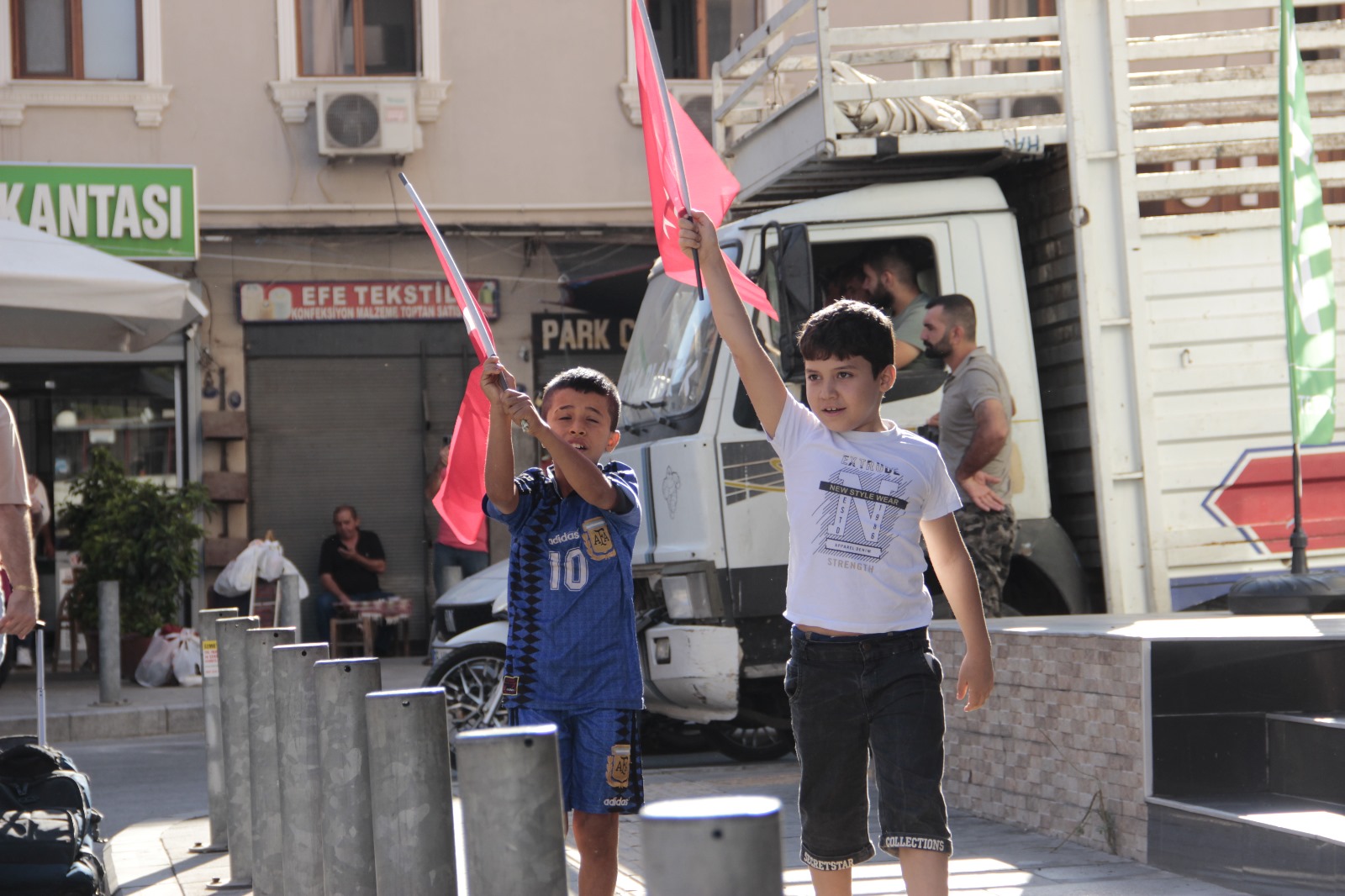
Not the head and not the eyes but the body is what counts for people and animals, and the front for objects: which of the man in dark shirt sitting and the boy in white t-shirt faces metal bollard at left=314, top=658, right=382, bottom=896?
the man in dark shirt sitting

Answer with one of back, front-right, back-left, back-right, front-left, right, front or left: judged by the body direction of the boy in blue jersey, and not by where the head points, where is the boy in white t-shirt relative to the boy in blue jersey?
front-left

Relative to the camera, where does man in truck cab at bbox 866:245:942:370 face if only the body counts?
to the viewer's left

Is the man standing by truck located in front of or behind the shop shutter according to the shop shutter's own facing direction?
in front

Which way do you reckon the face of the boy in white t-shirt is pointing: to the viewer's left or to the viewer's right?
to the viewer's left

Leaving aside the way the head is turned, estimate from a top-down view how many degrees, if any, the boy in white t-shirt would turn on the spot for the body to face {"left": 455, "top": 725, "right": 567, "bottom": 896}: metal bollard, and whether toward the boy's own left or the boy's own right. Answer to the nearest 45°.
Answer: approximately 45° to the boy's own right

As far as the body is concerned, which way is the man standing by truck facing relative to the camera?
to the viewer's left

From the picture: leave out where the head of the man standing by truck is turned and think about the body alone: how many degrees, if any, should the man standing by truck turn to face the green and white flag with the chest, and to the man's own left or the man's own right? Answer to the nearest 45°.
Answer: approximately 180°

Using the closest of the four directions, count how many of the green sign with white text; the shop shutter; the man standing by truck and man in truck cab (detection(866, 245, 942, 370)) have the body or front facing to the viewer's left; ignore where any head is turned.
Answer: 2

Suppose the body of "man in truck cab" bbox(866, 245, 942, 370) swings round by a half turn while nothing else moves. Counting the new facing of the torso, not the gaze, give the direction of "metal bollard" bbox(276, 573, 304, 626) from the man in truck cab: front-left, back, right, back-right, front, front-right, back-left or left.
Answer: back-left
